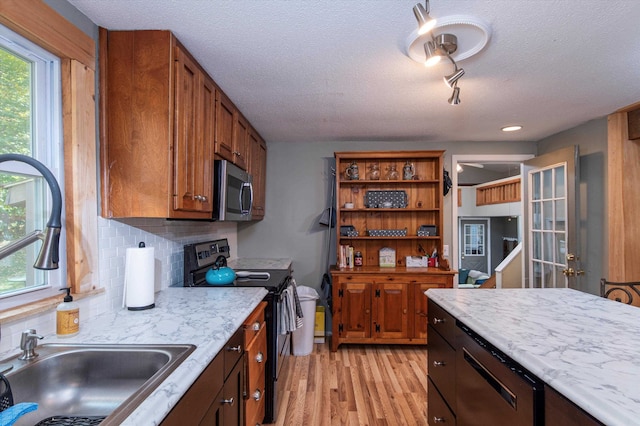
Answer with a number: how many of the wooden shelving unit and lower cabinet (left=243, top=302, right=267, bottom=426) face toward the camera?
1

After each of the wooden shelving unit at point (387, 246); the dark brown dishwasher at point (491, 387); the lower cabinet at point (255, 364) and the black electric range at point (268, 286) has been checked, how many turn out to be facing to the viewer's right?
2

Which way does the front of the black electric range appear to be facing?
to the viewer's right

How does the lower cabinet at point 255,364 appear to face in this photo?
to the viewer's right

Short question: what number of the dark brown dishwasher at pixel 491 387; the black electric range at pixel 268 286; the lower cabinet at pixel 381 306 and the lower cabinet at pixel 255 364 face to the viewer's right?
2

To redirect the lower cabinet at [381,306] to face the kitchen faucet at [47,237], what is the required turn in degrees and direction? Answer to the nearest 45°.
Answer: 0° — it already faces it

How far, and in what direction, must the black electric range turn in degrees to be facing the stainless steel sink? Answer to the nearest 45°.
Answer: approximately 135° to its right

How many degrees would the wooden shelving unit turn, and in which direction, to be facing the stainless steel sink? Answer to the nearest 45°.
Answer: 0° — it already faces it

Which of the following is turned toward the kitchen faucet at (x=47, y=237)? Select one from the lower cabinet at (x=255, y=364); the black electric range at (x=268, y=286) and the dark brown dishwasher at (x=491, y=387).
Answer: the dark brown dishwasher

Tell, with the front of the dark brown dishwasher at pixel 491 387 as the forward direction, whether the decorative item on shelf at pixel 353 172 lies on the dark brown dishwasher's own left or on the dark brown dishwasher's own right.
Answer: on the dark brown dishwasher's own right
